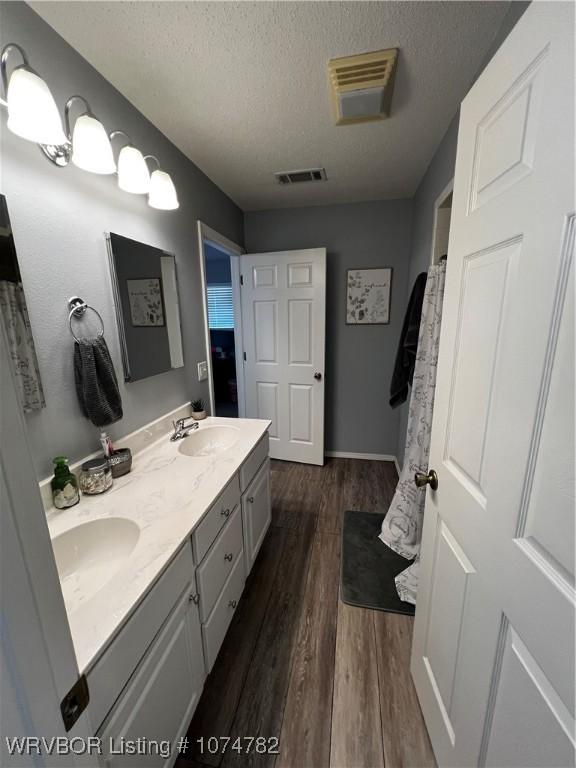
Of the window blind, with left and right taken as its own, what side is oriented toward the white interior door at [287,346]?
front

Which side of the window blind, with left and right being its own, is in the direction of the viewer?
front

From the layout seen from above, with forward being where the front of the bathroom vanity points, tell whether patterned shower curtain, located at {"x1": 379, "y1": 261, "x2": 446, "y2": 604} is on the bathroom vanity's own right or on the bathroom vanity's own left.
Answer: on the bathroom vanity's own left

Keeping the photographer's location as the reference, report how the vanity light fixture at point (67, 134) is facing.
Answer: facing the viewer and to the right of the viewer

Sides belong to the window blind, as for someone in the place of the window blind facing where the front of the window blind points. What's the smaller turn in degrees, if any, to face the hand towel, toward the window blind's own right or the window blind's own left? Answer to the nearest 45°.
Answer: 0° — it already faces it

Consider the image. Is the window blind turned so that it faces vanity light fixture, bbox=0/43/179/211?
yes

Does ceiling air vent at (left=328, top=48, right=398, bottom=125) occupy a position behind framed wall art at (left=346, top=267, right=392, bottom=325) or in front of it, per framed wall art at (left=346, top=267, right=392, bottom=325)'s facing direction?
in front

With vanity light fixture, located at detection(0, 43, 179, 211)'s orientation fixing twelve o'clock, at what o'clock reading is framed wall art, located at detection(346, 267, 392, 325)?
The framed wall art is roughly at 10 o'clock from the vanity light fixture.

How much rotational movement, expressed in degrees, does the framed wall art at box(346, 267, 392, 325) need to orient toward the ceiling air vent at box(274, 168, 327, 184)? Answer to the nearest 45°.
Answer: approximately 45° to its right

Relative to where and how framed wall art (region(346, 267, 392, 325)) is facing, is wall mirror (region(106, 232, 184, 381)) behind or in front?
in front

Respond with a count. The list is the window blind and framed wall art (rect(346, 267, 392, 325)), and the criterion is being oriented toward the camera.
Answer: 2

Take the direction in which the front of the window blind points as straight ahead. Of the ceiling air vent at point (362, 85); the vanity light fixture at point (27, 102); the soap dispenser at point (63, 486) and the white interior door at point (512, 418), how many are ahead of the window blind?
4

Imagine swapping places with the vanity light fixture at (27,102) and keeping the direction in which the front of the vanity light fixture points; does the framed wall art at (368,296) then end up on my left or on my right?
on my left
